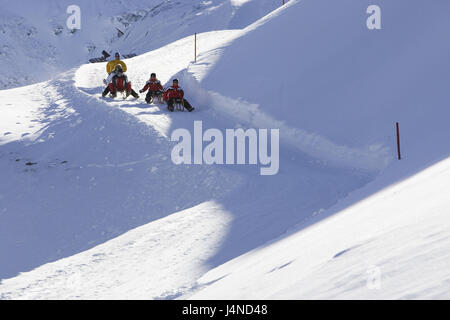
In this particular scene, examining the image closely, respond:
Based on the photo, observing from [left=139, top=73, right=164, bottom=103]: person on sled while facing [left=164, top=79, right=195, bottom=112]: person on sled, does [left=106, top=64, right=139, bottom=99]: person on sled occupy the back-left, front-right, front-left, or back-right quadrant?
back-right

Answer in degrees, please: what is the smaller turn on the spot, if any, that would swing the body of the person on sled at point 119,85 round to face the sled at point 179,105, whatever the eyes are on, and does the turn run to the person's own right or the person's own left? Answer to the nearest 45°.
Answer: approximately 45° to the person's own left

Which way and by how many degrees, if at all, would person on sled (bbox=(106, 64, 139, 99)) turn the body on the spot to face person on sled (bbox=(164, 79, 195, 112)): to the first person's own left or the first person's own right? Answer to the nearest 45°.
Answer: approximately 45° to the first person's own left

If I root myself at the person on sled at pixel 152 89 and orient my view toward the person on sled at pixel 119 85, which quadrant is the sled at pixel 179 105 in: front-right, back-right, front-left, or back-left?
back-left

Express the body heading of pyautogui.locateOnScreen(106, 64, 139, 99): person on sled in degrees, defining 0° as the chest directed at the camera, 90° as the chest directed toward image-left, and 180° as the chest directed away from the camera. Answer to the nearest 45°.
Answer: approximately 0°

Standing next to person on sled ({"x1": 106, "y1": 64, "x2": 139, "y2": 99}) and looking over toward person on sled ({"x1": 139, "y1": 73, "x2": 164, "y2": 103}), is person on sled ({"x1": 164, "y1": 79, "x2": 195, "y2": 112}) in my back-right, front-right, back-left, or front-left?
front-right

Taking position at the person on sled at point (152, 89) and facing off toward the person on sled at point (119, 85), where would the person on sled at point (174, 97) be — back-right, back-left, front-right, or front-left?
back-left

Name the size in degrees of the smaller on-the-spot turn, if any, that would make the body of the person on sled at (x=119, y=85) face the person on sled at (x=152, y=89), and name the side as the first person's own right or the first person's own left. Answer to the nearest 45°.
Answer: approximately 90° to the first person's own left
